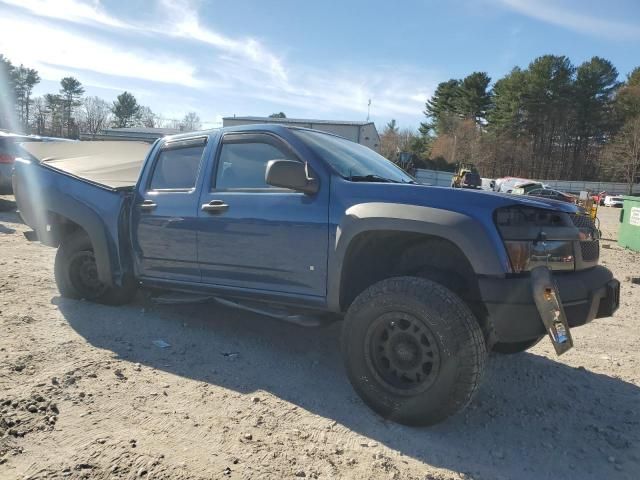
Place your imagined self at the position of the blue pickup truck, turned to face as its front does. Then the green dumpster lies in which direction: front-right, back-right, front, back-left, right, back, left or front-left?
left

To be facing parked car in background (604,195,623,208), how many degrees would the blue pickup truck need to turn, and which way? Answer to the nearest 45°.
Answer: approximately 90° to its left

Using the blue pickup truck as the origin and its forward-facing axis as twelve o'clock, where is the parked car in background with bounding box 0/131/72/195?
The parked car in background is roughly at 6 o'clock from the blue pickup truck.

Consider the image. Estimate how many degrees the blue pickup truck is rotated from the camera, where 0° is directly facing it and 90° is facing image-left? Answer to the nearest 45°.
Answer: approximately 315°
